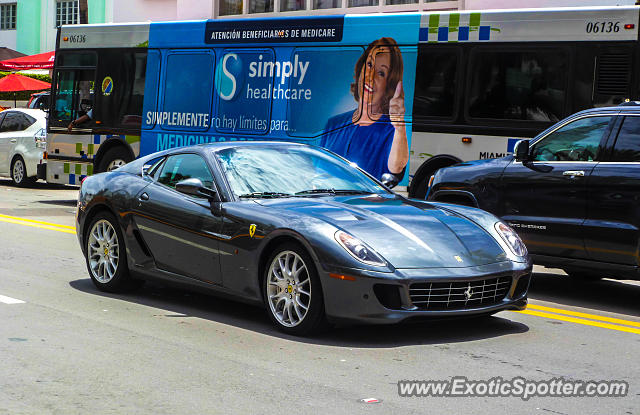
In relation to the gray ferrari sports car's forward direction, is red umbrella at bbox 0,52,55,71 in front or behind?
behind

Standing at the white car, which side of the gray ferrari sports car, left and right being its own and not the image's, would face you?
back

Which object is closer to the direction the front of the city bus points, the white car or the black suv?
the white car

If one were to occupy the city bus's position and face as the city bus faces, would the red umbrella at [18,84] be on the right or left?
on its right

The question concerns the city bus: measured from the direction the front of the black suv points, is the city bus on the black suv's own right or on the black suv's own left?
on the black suv's own right

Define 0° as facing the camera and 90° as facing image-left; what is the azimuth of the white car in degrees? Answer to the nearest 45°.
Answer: approximately 135°

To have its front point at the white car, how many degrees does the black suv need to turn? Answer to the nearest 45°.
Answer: approximately 45° to its right

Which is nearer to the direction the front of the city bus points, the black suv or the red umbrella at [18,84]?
the red umbrella

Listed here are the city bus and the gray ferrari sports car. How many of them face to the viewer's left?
1

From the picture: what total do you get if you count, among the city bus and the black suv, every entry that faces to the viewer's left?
2

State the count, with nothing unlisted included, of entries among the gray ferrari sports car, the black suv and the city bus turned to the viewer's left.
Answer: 2

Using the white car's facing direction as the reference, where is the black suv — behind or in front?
behind

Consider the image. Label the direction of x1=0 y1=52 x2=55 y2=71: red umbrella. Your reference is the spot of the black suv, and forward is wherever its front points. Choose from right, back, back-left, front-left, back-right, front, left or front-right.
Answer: front-right

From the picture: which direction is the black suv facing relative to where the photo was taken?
to the viewer's left

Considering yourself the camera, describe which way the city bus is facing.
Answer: facing to the left of the viewer

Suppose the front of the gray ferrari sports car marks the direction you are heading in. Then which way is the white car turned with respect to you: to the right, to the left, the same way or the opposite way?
the opposite way
